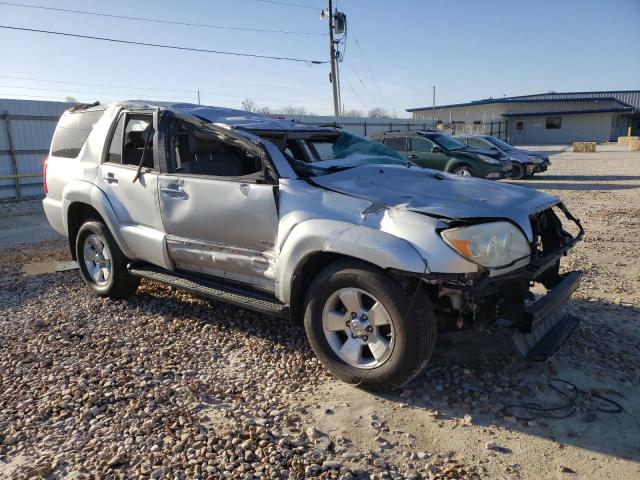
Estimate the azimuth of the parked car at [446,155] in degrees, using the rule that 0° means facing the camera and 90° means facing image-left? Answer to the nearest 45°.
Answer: approximately 315°

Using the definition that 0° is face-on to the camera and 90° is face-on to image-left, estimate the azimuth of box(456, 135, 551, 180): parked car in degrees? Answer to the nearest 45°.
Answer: approximately 315°

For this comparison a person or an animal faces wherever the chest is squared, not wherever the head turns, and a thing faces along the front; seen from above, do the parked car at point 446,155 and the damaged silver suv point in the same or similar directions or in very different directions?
same or similar directions

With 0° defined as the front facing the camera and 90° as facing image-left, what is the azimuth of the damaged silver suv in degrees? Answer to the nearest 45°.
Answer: approximately 315°

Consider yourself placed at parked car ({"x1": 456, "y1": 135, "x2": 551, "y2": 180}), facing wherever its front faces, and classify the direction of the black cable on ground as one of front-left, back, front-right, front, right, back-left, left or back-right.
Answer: front-right

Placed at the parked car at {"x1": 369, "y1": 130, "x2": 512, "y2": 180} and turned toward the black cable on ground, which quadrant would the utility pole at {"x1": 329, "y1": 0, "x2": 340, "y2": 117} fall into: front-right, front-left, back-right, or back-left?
back-right

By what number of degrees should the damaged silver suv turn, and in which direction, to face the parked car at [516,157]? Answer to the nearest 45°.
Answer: approximately 90° to its left

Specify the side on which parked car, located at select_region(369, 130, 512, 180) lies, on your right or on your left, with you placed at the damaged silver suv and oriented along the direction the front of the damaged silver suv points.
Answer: on your left

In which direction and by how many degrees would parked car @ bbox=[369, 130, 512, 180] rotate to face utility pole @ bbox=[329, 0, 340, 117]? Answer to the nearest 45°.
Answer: approximately 180°

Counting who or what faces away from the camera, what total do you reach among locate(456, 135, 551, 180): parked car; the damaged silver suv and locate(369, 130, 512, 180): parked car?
0

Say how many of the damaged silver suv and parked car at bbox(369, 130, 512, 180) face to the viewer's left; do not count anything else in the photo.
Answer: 0

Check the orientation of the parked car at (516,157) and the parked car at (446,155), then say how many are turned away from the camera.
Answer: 0

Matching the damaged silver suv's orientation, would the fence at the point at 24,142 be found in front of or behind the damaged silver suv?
behind

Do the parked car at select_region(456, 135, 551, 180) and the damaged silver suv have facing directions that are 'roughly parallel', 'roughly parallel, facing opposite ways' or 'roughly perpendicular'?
roughly parallel
